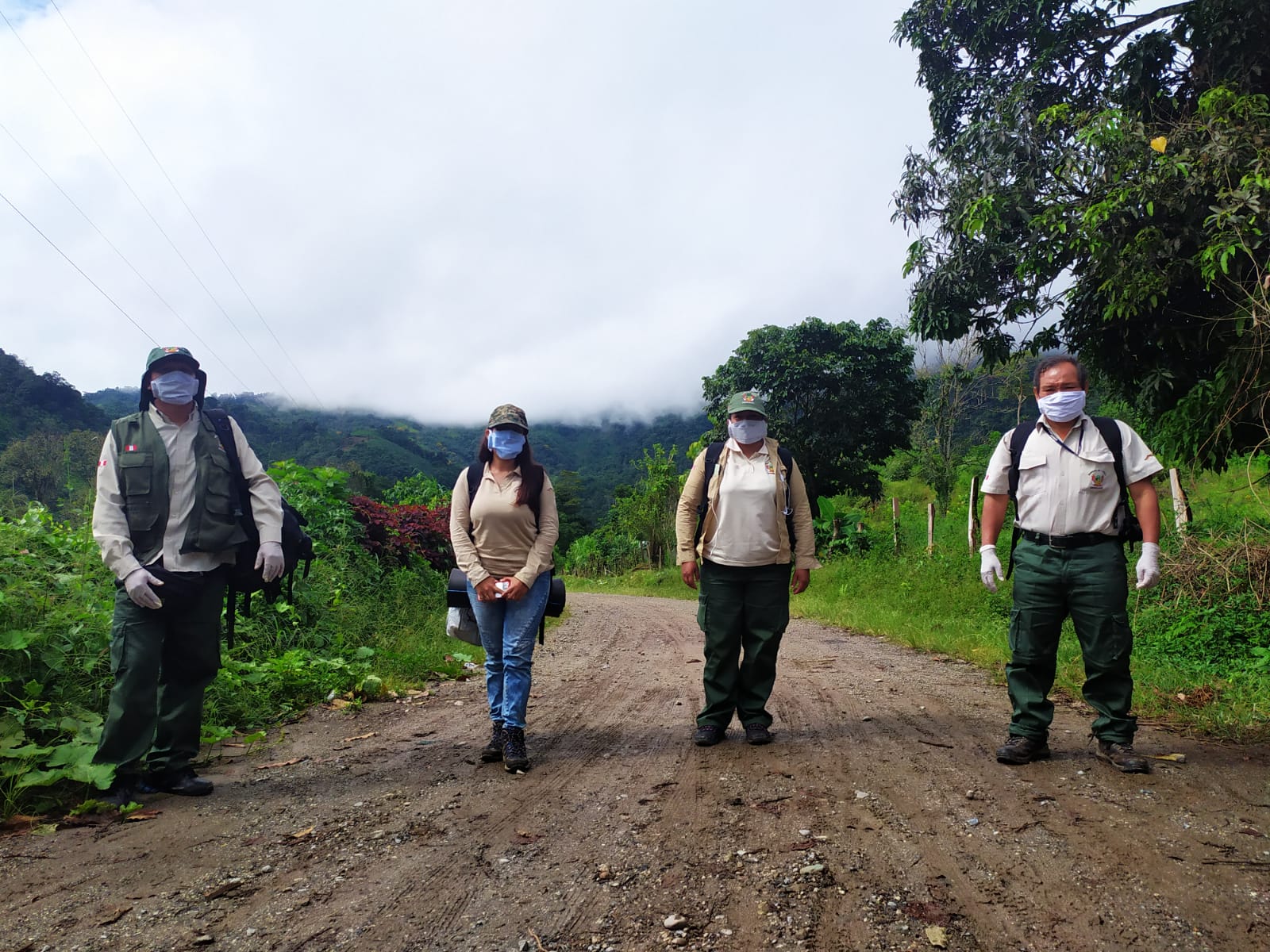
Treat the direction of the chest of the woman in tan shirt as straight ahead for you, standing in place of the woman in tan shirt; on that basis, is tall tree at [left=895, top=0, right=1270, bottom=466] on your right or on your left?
on your left

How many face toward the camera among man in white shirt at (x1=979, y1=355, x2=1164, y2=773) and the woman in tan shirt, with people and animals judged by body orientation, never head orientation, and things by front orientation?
2

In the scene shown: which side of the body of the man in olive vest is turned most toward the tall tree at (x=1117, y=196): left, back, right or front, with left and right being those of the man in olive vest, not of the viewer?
left

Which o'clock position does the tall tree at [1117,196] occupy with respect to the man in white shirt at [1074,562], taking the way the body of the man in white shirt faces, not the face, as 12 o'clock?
The tall tree is roughly at 6 o'clock from the man in white shirt.

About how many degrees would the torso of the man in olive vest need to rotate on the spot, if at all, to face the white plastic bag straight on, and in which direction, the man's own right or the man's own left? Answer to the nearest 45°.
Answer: approximately 90° to the man's own left

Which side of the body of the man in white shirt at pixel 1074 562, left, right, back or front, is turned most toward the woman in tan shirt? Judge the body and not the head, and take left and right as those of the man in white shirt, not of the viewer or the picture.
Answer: right

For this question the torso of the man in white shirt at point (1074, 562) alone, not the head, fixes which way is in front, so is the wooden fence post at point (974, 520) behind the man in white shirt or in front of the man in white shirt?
behind

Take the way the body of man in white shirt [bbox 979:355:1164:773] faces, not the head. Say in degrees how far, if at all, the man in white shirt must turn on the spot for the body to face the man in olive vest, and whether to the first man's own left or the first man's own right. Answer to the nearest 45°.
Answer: approximately 45° to the first man's own right

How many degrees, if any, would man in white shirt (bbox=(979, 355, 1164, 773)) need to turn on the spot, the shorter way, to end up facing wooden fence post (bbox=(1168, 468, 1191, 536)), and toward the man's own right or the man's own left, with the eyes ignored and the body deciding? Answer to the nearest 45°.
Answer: approximately 180°
